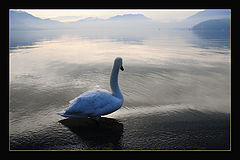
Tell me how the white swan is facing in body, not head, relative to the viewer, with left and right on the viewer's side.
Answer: facing to the right of the viewer
